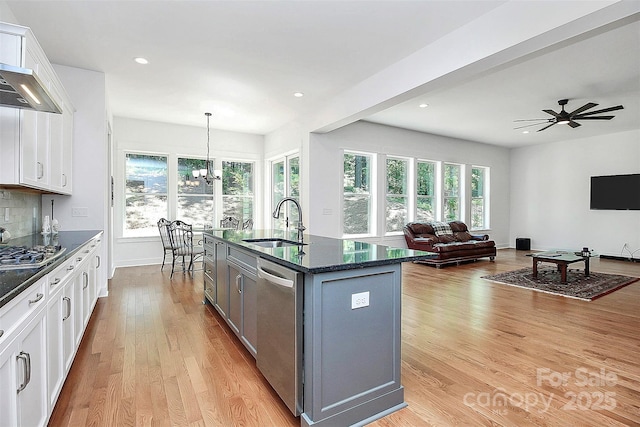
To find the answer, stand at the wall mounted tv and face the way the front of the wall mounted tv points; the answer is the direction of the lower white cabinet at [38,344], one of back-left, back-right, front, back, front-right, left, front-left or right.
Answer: front-left

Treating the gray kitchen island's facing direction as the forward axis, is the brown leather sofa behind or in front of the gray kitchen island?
behind

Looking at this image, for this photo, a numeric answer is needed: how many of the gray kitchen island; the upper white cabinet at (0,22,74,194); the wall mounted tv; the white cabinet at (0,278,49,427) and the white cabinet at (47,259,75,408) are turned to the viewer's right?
3

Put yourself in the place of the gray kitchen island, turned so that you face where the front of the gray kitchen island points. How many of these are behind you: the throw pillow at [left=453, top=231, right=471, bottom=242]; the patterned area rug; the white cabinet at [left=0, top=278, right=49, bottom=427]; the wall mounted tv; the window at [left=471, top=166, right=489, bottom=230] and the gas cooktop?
4

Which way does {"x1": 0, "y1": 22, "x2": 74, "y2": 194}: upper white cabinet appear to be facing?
to the viewer's right

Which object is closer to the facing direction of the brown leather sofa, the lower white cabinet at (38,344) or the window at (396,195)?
the lower white cabinet

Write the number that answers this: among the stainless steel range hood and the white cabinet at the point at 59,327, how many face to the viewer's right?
2

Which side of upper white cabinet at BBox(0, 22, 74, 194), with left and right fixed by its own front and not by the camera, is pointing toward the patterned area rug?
front

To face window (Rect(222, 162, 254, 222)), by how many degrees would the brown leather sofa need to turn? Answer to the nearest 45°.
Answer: approximately 135° to its right

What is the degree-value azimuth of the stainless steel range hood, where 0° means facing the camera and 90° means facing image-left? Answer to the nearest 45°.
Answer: approximately 270°

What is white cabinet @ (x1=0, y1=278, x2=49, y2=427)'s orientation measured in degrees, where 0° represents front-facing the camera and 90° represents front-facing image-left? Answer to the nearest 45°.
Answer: approximately 270°

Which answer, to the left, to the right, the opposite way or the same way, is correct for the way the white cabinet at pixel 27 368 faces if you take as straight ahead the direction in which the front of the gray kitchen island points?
the opposite way

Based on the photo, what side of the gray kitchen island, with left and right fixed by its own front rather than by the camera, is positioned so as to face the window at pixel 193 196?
right

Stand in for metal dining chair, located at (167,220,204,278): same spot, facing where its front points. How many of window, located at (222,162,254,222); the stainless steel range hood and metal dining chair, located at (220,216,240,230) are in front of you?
2

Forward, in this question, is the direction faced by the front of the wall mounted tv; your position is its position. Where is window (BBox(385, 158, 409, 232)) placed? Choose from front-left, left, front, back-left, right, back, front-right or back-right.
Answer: front
